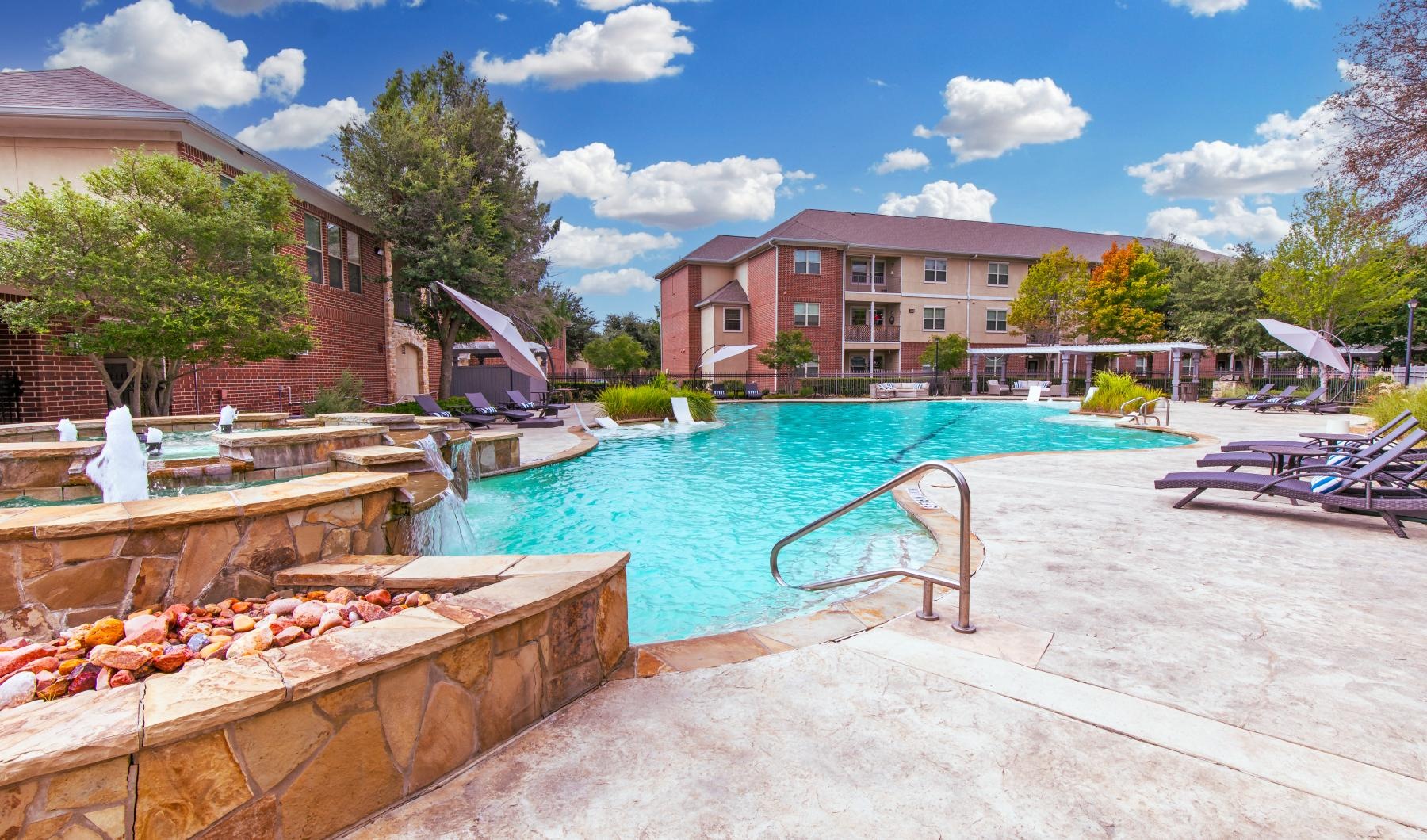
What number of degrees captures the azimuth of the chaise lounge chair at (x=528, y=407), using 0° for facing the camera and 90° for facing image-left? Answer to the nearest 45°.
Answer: approximately 270°

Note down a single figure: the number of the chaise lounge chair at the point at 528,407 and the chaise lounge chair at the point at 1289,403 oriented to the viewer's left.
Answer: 1

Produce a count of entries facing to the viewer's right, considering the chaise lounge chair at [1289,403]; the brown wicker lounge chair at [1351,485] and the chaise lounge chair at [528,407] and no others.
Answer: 1

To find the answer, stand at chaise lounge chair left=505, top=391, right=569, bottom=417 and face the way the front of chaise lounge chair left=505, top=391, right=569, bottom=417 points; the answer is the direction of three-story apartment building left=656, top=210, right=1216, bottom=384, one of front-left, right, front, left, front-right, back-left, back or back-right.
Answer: front-left

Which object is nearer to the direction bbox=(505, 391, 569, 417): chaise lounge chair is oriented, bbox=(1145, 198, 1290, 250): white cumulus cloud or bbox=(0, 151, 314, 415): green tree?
the white cumulus cloud

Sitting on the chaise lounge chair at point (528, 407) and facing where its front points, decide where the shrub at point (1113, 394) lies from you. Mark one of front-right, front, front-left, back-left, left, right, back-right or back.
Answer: front

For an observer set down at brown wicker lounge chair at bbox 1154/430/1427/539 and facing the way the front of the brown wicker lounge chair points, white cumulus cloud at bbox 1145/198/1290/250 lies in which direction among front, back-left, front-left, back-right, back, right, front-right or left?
right

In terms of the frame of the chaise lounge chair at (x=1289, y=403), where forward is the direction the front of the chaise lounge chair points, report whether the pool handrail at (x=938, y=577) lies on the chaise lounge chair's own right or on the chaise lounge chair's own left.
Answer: on the chaise lounge chair's own left

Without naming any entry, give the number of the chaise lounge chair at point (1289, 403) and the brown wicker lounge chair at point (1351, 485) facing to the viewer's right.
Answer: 0

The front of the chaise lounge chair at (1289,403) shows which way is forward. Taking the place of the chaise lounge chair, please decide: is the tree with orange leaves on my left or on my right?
on my right

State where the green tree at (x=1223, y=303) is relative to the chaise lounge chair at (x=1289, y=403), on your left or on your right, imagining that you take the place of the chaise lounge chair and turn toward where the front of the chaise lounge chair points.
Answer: on your right

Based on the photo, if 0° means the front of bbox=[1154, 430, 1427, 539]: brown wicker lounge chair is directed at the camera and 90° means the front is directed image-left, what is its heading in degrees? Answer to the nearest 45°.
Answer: approximately 90°

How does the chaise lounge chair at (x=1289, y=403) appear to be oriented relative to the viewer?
to the viewer's left
